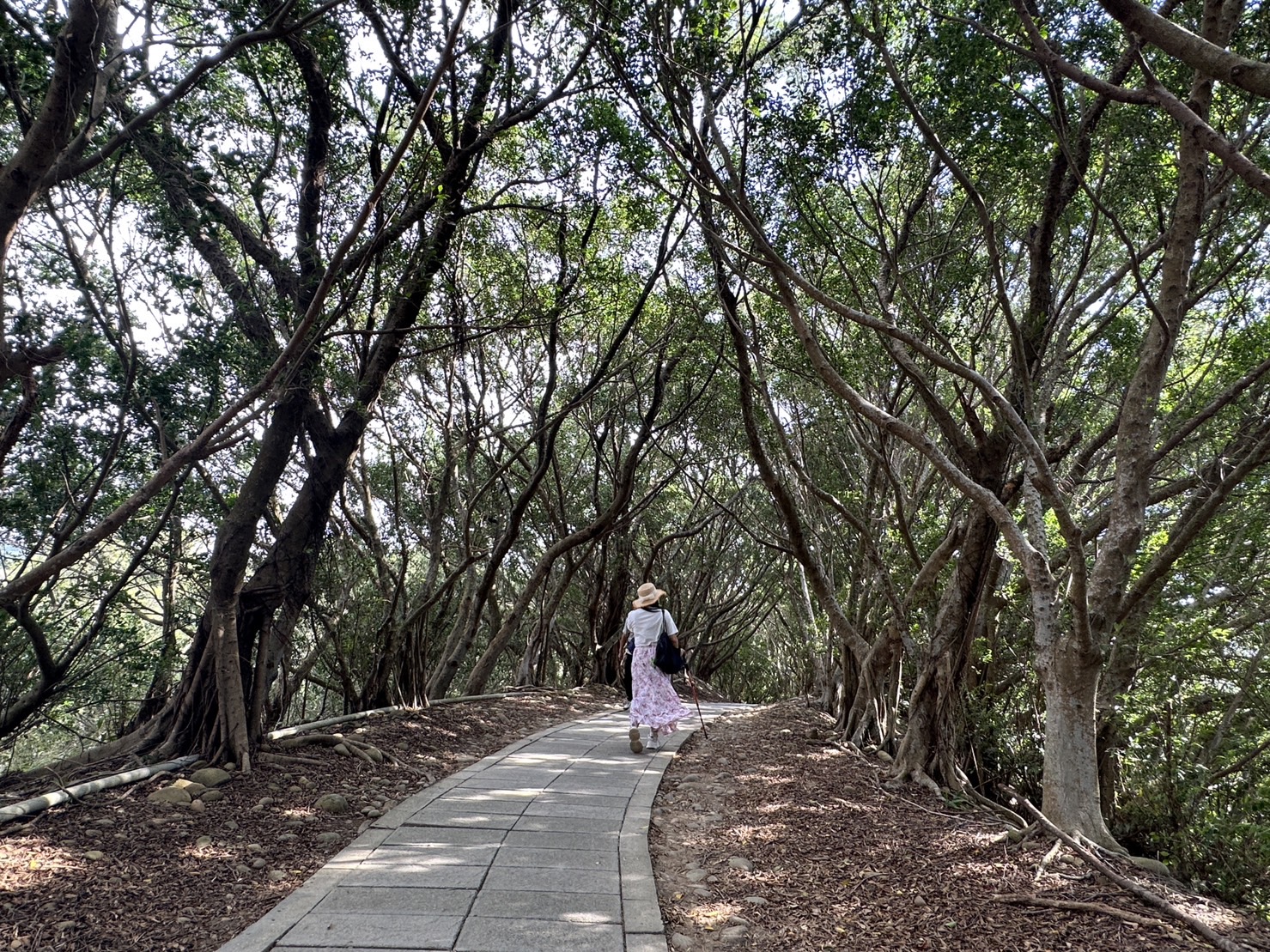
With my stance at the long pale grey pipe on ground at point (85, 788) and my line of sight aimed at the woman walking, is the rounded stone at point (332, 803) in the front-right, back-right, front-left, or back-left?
front-right

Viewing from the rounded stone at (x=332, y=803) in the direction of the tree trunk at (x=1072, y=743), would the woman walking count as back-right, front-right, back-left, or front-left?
front-left

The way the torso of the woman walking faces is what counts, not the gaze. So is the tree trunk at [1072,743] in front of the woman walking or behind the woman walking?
behind

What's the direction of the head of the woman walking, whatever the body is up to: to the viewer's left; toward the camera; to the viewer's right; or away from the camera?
away from the camera

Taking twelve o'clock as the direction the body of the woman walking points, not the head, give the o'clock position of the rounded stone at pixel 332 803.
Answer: The rounded stone is roughly at 7 o'clock from the woman walking.

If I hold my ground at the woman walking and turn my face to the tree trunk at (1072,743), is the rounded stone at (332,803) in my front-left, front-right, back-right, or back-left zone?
front-right

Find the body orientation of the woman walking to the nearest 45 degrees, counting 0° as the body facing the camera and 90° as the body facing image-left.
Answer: approximately 180°

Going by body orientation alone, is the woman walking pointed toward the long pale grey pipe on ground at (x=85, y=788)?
no
